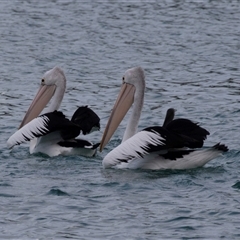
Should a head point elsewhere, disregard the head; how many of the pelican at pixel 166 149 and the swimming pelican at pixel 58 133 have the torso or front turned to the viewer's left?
2

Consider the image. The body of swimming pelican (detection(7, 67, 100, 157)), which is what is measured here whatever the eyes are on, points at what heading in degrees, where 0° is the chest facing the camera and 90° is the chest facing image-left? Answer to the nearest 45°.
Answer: approximately 90°

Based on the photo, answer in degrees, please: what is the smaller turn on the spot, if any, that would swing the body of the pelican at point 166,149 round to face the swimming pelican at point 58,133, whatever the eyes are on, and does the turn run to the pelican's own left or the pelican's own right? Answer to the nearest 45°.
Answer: approximately 45° to the pelican's own right

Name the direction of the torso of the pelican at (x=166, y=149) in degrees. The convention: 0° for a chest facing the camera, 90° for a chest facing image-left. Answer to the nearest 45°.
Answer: approximately 90°

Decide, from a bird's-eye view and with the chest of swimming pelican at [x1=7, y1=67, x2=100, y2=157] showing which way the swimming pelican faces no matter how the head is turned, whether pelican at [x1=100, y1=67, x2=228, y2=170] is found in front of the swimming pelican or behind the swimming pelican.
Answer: behind
